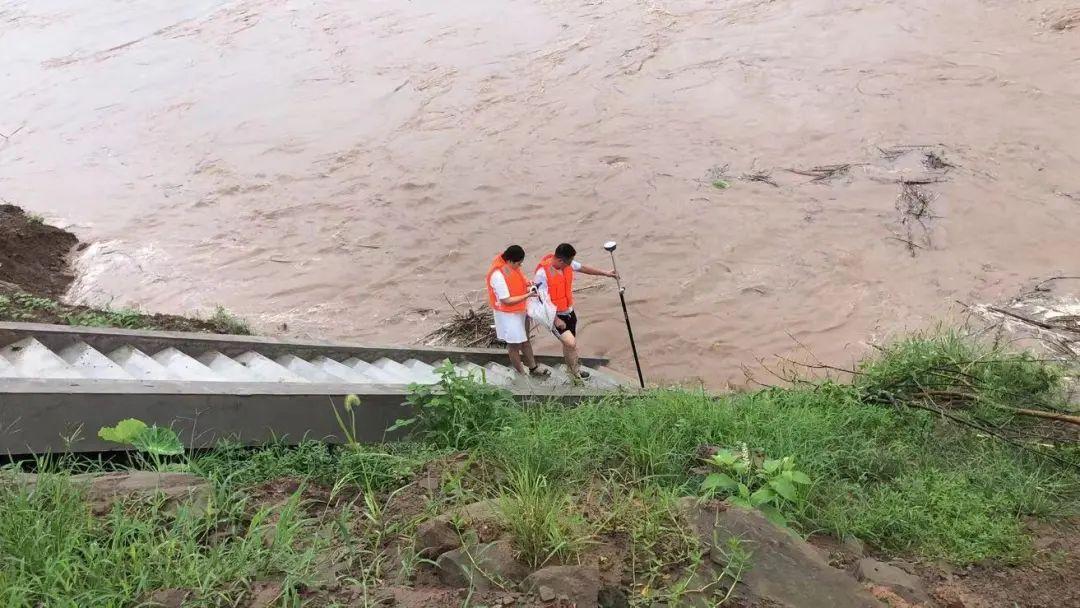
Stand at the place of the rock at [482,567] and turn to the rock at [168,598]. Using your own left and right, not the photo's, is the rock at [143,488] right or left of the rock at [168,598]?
right

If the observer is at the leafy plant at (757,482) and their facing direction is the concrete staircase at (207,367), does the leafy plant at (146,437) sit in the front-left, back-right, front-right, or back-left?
front-left

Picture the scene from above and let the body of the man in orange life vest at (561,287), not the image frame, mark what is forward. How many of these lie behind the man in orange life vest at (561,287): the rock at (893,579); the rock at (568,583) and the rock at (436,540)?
0

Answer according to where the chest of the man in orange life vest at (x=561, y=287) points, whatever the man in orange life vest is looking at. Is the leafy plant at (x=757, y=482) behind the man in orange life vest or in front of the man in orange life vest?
in front

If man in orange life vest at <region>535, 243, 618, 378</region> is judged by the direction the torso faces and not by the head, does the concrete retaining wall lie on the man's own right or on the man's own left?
on the man's own right

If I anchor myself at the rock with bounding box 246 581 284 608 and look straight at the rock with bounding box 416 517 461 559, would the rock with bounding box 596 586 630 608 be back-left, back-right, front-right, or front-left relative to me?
front-right

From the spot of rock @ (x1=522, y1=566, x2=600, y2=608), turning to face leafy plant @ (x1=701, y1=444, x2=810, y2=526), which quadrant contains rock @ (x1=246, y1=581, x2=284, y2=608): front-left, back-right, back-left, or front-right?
back-left

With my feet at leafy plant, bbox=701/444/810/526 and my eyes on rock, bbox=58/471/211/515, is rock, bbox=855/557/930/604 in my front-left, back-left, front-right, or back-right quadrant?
back-left

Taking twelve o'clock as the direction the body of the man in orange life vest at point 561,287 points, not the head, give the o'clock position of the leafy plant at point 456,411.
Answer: The leafy plant is roughly at 2 o'clock from the man in orange life vest.

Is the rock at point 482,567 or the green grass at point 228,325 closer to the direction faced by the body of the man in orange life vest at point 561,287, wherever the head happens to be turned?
the rock

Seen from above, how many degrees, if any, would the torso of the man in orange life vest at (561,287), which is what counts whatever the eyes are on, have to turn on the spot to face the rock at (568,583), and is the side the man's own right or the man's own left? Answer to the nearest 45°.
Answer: approximately 45° to the man's own right
